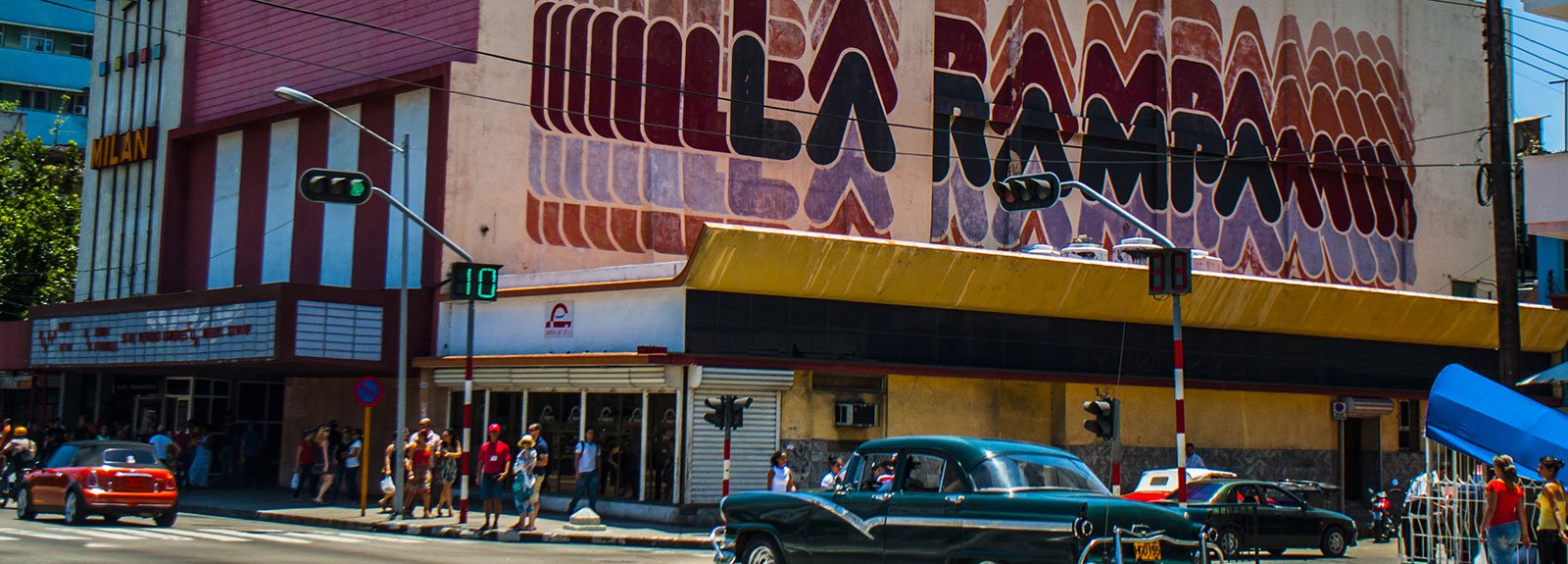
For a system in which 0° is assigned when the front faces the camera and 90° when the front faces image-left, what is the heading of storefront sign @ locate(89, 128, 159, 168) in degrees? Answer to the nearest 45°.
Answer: approximately 45°

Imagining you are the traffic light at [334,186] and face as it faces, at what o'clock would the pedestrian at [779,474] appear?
The pedestrian is roughly at 9 o'clock from the traffic light.

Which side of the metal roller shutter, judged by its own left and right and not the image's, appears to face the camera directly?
front

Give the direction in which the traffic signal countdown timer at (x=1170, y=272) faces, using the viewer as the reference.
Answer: facing the viewer

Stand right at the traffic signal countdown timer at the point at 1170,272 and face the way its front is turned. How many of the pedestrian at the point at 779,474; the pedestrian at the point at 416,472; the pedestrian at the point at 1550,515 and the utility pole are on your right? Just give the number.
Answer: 2

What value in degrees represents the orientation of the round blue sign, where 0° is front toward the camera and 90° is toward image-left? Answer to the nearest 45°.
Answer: approximately 0°

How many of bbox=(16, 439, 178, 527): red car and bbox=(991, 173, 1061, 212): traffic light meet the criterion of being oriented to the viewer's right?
0

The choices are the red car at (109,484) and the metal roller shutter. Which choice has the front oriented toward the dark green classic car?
the metal roller shutter

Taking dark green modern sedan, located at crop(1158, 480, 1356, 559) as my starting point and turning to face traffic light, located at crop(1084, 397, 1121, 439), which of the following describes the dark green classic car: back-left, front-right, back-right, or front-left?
front-left

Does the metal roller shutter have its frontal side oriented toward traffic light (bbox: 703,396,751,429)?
yes

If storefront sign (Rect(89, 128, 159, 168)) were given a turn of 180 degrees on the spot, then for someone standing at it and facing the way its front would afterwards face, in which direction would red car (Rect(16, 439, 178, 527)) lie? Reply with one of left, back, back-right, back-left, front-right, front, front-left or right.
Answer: back-right
